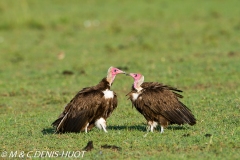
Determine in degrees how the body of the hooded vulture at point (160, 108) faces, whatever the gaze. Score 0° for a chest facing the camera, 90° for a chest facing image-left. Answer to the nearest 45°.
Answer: approximately 90°
